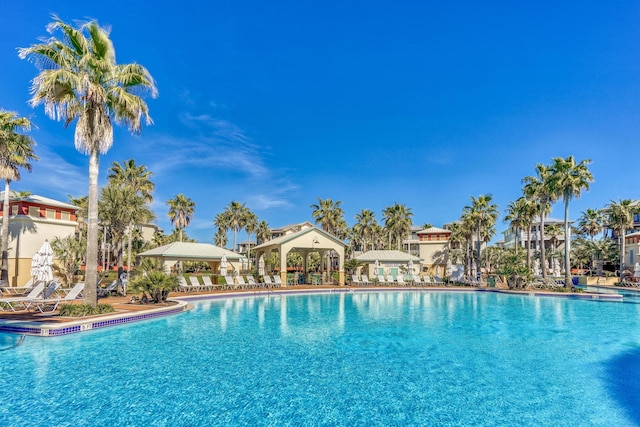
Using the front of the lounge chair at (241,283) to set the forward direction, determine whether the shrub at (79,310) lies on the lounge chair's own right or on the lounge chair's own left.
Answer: on the lounge chair's own right

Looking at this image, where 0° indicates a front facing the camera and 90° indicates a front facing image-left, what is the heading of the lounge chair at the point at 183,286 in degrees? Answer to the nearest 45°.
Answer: approximately 315°

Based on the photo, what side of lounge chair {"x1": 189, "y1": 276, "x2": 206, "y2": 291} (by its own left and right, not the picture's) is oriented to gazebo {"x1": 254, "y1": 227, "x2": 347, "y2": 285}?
left

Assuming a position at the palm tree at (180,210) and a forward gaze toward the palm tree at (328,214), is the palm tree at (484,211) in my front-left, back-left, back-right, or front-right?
front-right

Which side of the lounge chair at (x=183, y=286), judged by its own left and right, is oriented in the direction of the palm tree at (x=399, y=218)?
left

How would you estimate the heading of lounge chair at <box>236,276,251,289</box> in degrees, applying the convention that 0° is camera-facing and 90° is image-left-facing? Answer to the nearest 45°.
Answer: approximately 315°

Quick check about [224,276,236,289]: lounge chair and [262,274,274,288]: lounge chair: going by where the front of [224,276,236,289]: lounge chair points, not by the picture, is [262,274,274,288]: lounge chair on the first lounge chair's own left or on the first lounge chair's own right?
on the first lounge chair's own left

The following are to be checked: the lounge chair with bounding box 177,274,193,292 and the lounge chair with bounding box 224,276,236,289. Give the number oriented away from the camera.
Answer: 0

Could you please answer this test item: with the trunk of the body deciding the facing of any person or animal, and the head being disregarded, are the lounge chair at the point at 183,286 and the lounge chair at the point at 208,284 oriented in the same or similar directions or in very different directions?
same or similar directions

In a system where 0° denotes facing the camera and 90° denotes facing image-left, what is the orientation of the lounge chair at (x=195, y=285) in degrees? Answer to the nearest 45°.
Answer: approximately 315°

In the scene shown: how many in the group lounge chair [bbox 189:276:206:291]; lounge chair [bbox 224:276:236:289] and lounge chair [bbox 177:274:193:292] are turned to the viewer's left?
0

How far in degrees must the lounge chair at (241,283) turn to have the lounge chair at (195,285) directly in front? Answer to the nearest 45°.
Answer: approximately 90° to its right

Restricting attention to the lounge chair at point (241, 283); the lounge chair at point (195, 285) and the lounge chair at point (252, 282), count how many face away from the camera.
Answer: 0
